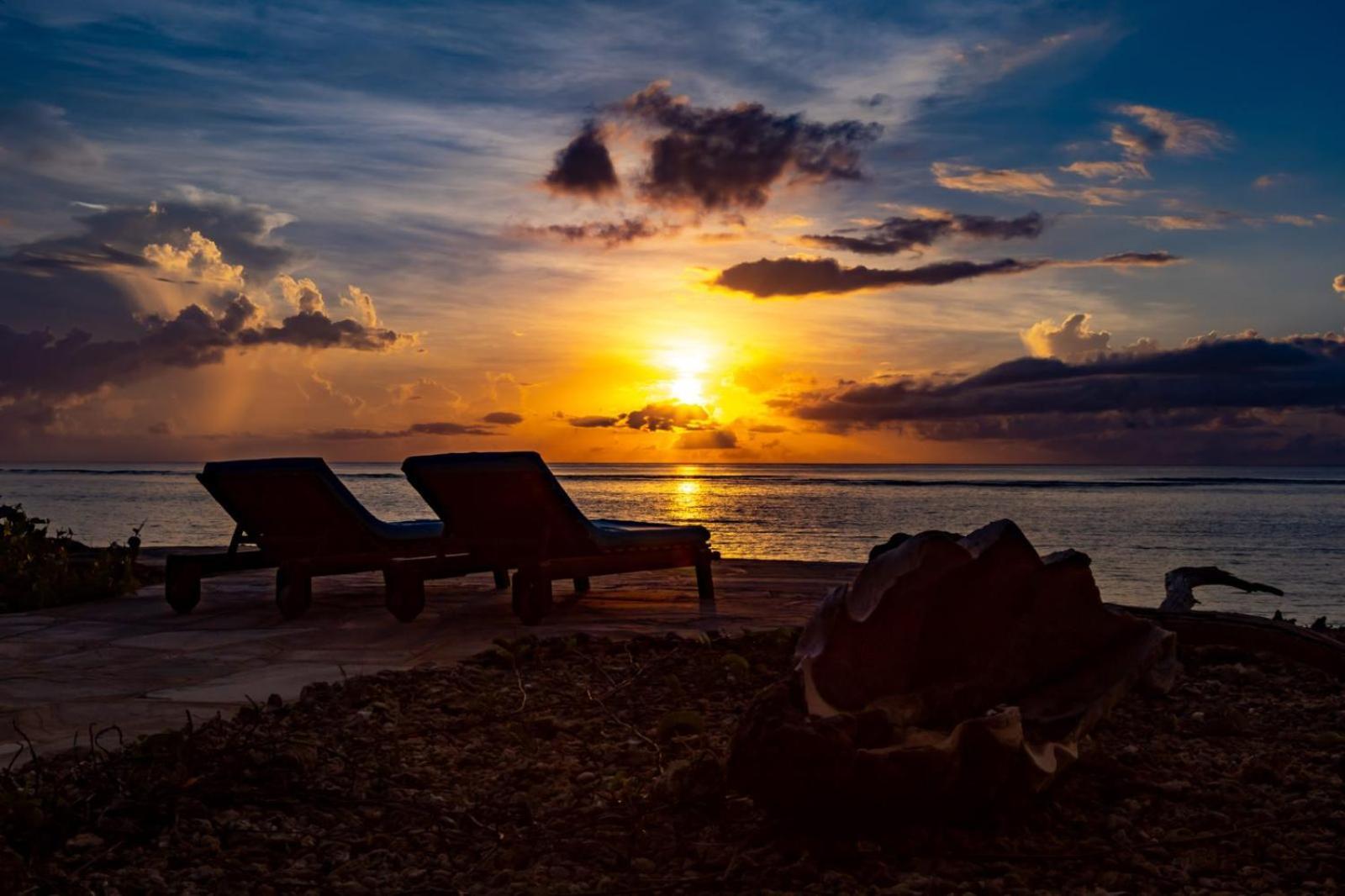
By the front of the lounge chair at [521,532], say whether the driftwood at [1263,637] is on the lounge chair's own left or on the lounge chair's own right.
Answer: on the lounge chair's own right

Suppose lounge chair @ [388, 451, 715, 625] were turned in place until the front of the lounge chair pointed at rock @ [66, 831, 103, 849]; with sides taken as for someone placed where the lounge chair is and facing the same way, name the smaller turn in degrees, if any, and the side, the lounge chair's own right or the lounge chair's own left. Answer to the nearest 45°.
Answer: approximately 135° to the lounge chair's own right

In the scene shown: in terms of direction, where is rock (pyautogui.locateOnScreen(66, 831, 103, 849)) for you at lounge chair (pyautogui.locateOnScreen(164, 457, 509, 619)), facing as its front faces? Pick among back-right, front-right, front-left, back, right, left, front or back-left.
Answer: back-right

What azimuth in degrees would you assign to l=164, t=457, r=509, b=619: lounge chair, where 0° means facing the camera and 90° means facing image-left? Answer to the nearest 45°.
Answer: approximately 225°
